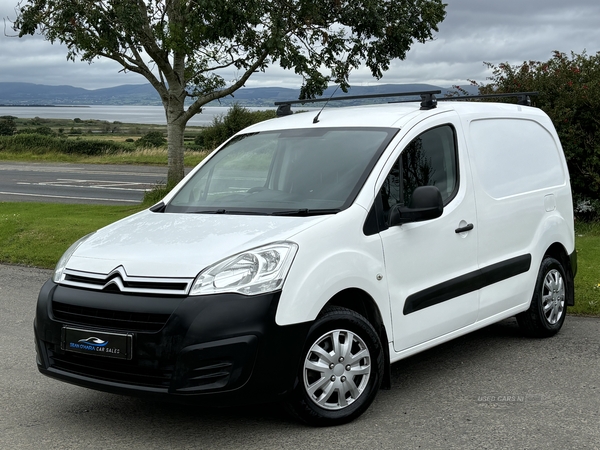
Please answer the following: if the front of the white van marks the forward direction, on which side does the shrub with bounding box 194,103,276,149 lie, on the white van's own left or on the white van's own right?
on the white van's own right

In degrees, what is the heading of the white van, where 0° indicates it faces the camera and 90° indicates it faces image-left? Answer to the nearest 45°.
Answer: approximately 45°

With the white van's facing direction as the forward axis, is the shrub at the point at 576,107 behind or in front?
behind

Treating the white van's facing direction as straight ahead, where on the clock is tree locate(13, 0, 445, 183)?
The tree is roughly at 4 o'clock from the white van.

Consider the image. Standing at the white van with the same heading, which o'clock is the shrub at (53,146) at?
The shrub is roughly at 4 o'clock from the white van.
